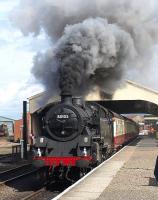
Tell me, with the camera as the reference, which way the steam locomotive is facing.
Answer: facing the viewer and to the left of the viewer
